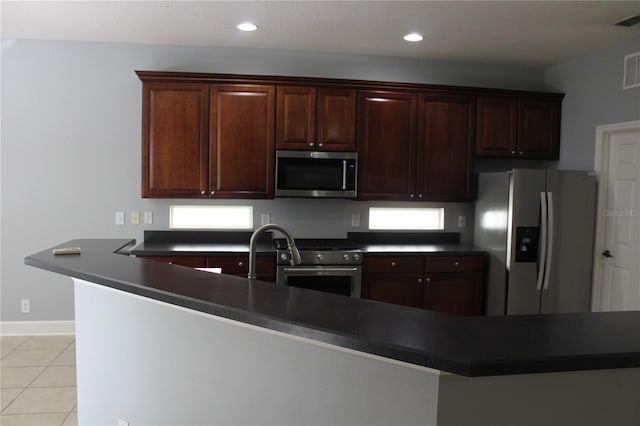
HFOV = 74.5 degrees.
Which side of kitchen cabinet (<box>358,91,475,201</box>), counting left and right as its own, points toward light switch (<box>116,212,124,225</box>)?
right

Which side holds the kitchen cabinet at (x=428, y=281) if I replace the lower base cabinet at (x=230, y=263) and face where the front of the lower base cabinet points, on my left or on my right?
on my left

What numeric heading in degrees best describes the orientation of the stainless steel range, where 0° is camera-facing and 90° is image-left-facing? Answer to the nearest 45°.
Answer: approximately 0°

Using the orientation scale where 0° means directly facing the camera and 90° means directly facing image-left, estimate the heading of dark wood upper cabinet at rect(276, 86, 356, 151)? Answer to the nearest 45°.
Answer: approximately 0°

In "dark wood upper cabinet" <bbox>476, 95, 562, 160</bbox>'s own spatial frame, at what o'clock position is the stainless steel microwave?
The stainless steel microwave is roughly at 2 o'clock from the dark wood upper cabinet.

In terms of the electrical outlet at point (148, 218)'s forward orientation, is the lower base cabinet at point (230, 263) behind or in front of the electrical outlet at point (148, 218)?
in front

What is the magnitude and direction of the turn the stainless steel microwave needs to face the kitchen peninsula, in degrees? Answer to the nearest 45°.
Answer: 0° — it already faces it
